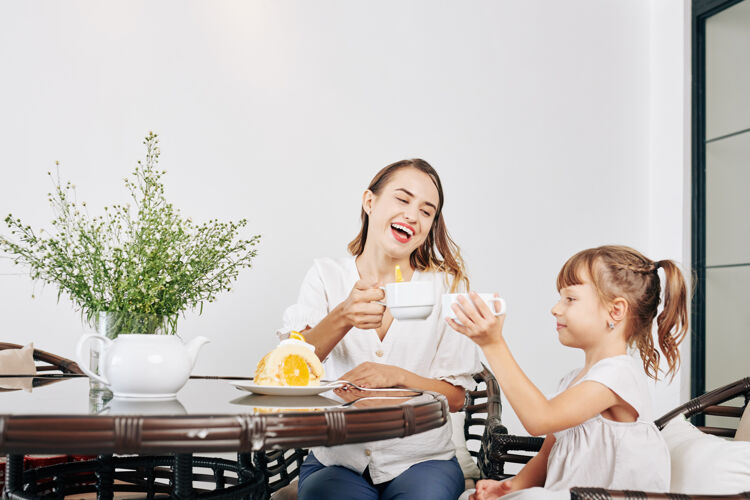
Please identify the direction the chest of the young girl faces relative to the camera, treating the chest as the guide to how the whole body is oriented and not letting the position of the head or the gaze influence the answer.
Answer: to the viewer's left

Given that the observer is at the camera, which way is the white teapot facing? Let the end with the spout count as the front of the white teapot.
facing to the right of the viewer

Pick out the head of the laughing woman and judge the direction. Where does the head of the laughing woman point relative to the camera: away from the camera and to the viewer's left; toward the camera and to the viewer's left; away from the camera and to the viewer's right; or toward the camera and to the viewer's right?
toward the camera and to the viewer's right

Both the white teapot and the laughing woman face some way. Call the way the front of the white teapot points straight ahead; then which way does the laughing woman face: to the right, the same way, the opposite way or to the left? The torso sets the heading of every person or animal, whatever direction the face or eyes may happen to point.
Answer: to the right

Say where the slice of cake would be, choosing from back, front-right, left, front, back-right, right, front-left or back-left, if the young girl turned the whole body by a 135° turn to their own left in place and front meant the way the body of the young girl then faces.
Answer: right

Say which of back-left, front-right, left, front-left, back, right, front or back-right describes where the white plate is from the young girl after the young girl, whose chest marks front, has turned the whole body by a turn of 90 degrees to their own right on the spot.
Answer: back-left

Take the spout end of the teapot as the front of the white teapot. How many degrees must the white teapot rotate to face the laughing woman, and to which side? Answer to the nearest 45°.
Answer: approximately 45° to its left

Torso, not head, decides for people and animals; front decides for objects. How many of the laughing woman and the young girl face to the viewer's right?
0

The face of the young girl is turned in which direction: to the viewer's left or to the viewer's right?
to the viewer's left

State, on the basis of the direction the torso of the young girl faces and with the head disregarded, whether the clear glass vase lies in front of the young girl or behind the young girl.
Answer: in front

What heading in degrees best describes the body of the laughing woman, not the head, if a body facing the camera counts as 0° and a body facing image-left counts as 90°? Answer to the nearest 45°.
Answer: approximately 0°

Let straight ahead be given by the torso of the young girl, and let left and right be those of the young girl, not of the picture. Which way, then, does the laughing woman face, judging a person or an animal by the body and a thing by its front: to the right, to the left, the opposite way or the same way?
to the left
